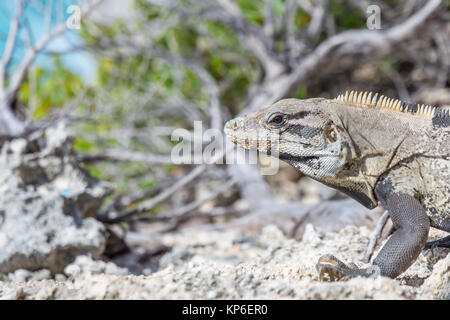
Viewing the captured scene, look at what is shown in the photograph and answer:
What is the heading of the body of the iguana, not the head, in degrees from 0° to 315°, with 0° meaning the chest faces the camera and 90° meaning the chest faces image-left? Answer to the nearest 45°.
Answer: approximately 90°
